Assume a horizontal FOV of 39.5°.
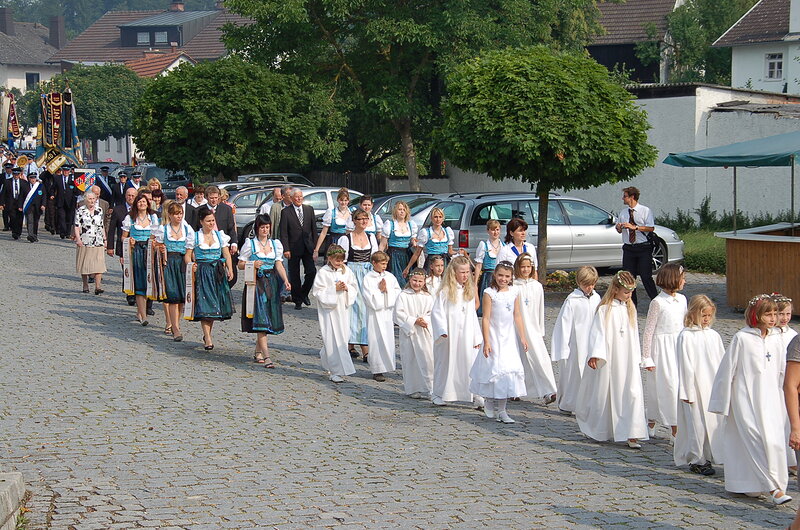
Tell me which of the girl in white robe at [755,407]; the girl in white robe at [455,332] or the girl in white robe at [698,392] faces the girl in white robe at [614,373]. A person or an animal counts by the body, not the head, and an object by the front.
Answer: the girl in white robe at [455,332]

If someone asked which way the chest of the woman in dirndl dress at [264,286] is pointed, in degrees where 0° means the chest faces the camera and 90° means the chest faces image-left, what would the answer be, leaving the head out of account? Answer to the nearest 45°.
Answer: approximately 315°

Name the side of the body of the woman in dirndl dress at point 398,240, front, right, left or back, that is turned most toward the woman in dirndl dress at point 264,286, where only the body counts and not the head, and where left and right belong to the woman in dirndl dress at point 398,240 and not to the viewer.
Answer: right

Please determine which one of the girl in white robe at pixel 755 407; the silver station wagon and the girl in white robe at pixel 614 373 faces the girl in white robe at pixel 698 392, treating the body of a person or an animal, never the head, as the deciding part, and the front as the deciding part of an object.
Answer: the girl in white robe at pixel 614 373

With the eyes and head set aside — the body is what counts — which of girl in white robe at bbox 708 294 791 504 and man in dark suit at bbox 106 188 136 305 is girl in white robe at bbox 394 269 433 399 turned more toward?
the girl in white robe at bbox 708 294 791 504

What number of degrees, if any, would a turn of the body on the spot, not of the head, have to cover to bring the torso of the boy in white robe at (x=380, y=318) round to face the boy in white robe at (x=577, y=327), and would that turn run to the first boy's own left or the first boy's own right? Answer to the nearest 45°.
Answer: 0° — they already face them

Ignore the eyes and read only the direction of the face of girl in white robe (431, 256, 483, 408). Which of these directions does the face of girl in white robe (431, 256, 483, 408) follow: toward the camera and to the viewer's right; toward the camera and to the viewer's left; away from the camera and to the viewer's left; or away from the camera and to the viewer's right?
toward the camera and to the viewer's right

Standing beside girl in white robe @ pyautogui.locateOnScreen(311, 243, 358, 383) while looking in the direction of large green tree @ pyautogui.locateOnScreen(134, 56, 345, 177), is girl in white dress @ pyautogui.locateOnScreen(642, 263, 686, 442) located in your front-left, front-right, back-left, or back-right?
back-right

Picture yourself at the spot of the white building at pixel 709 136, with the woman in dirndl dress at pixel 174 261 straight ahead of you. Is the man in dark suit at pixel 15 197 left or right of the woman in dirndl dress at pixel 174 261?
right

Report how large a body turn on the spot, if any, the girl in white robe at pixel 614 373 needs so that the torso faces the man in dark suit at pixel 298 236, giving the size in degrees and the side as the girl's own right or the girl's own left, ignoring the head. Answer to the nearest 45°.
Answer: approximately 180°

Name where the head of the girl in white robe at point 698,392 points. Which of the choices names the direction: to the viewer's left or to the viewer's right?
to the viewer's right

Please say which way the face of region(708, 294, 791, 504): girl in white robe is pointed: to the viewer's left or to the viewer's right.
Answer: to the viewer's right

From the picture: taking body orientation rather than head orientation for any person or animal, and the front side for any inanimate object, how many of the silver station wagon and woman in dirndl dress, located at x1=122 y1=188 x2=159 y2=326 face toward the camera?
1

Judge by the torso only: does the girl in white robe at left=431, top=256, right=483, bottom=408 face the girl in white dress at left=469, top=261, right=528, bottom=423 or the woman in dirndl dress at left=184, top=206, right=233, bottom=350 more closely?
the girl in white dress

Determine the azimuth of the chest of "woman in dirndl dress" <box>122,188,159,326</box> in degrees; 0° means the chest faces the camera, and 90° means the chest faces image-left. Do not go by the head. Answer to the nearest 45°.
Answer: approximately 0°

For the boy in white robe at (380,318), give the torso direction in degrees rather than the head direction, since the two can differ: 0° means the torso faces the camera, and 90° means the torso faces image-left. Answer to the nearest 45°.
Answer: approximately 315°
